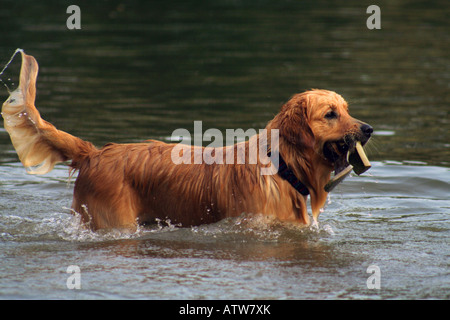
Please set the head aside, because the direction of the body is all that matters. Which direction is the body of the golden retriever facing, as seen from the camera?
to the viewer's right
